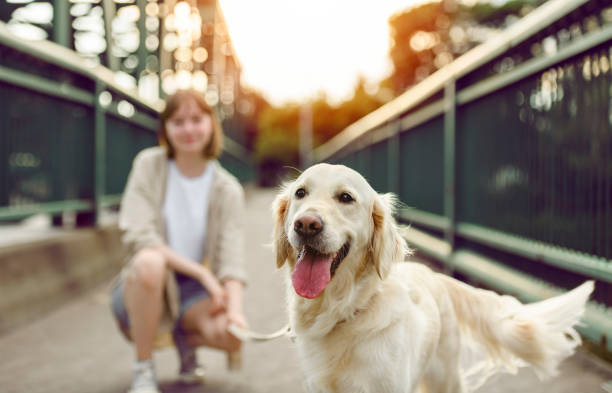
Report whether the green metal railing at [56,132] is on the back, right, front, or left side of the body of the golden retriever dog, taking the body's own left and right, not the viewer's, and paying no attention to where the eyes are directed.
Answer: right

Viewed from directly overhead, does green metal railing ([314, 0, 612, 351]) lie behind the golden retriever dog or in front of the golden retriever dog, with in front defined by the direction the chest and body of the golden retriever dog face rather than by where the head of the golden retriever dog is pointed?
behind

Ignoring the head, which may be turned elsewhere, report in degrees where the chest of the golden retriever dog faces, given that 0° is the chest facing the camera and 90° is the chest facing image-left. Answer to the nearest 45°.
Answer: approximately 45°
